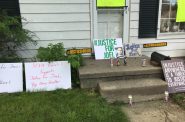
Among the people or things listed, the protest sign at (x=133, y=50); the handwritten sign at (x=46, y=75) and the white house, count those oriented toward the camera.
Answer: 3

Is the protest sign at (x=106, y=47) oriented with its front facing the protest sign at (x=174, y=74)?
no

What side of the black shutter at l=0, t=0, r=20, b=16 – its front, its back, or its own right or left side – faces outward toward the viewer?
front

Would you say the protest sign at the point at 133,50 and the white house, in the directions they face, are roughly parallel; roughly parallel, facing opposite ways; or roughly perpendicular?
roughly parallel

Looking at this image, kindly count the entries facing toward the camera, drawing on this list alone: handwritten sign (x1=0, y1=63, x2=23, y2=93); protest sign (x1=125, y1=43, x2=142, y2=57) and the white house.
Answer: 3

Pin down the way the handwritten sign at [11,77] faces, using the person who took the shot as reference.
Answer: facing the viewer

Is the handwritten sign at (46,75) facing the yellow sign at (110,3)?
no

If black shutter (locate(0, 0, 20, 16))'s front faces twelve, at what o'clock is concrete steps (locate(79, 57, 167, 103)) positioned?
The concrete steps is roughly at 10 o'clock from the black shutter.

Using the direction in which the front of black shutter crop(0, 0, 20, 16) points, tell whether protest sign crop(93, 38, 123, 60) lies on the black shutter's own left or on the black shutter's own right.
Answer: on the black shutter's own left

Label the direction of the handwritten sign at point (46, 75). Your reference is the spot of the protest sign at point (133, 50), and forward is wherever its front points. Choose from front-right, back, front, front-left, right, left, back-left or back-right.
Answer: front-right

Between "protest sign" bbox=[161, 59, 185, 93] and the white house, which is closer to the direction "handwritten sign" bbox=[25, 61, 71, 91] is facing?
the protest sign

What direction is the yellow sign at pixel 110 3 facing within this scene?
toward the camera

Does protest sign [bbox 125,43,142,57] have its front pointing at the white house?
no

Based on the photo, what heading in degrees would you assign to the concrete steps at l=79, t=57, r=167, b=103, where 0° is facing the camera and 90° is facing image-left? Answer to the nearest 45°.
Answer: approximately 0°
